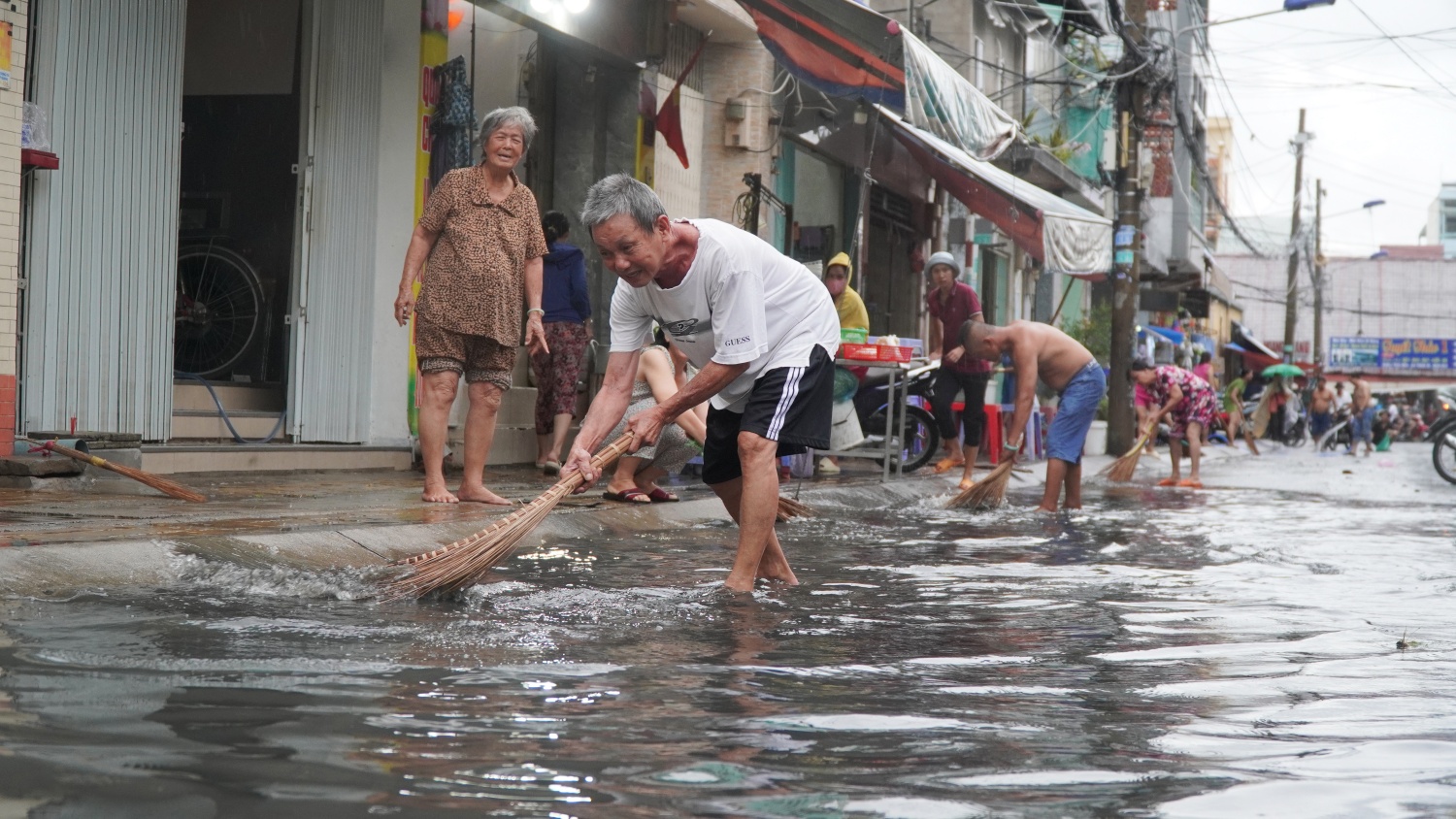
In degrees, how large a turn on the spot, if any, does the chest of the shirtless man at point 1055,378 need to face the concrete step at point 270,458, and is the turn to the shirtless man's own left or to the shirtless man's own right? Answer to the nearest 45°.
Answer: approximately 45° to the shirtless man's own left

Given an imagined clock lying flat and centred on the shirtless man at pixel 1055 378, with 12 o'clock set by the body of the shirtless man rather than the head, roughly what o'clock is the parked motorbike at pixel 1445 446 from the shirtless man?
The parked motorbike is roughly at 4 o'clock from the shirtless man.

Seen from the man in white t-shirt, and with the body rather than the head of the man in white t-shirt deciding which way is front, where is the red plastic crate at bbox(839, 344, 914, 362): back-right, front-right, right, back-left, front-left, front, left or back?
back-right

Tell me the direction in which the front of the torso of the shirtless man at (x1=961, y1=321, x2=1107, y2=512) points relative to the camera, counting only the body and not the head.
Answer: to the viewer's left

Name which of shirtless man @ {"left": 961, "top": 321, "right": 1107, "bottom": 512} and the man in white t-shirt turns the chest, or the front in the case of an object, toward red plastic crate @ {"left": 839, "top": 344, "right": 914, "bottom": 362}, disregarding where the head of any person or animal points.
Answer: the shirtless man

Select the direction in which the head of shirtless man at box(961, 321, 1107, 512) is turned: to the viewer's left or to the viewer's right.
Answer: to the viewer's left

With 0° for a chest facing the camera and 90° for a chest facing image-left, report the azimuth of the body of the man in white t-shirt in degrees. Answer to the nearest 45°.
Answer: approximately 45°

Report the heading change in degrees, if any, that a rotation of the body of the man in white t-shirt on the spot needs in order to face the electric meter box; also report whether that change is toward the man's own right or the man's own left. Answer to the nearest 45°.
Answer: approximately 135° to the man's own right

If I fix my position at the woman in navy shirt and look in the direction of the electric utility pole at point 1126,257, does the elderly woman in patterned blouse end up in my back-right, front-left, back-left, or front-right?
back-right

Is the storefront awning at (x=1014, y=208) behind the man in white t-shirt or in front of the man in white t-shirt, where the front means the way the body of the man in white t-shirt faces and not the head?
behind

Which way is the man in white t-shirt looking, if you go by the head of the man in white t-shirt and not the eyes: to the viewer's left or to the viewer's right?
to the viewer's left
